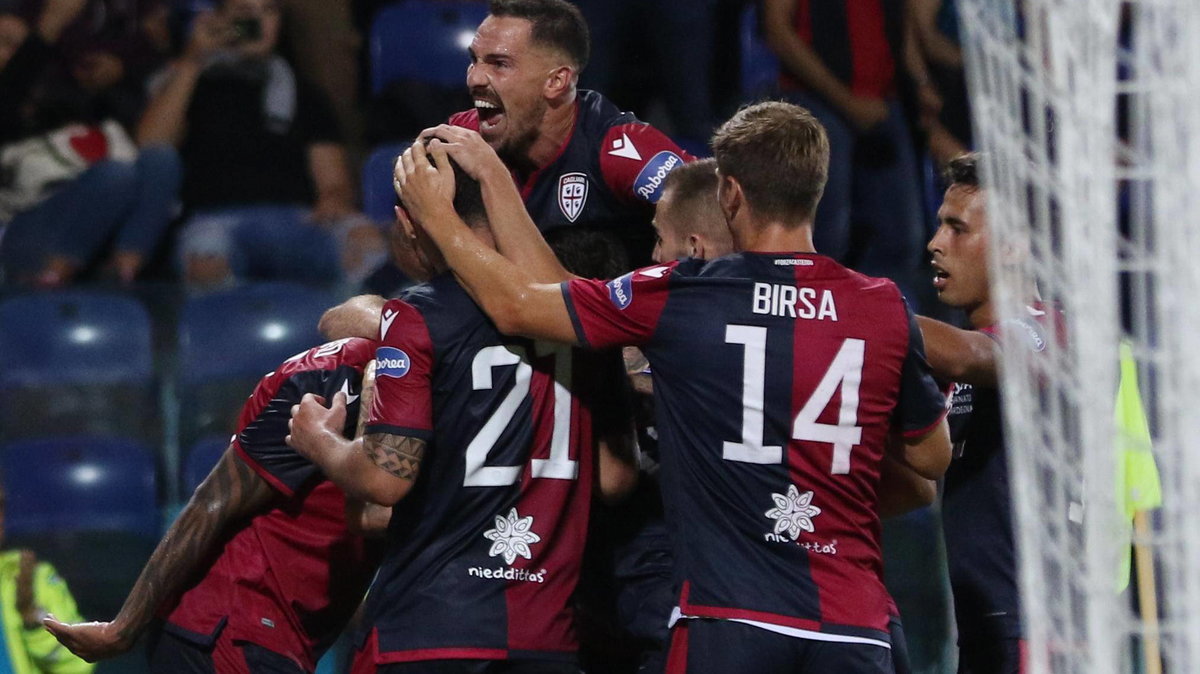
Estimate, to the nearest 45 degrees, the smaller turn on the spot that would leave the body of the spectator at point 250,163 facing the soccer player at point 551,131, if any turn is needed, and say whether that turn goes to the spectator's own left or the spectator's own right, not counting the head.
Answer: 0° — they already face them

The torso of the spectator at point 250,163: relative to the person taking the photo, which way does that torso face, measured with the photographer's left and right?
facing the viewer

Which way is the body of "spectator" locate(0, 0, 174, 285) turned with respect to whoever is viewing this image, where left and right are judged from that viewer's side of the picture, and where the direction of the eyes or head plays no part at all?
facing the viewer and to the right of the viewer

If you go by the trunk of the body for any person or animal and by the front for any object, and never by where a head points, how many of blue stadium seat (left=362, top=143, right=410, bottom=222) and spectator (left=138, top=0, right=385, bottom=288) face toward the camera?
2

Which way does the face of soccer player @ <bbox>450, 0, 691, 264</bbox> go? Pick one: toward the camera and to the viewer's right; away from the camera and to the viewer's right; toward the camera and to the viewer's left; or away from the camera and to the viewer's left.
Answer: toward the camera and to the viewer's left

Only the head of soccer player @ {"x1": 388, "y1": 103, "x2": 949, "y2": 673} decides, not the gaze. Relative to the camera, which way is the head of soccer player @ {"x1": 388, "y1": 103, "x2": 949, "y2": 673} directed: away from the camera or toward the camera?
away from the camera

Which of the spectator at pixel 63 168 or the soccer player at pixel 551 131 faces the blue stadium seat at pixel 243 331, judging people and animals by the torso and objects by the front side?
the spectator

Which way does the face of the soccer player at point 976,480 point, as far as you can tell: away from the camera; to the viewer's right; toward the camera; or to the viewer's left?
to the viewer's left

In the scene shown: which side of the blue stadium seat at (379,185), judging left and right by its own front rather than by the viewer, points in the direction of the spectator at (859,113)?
left

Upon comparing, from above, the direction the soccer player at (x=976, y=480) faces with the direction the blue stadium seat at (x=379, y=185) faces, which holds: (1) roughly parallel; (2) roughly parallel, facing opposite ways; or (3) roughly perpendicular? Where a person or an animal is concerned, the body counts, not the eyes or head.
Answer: roughly perpendicular

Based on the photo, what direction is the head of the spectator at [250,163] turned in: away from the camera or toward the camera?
toward the camera

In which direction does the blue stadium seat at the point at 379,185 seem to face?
toward the camera
